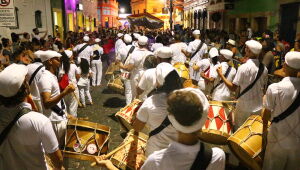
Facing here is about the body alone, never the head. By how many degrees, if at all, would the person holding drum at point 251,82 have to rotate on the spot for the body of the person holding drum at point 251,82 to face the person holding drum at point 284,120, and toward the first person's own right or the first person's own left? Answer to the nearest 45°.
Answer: approximately 135° to the first person's own left
